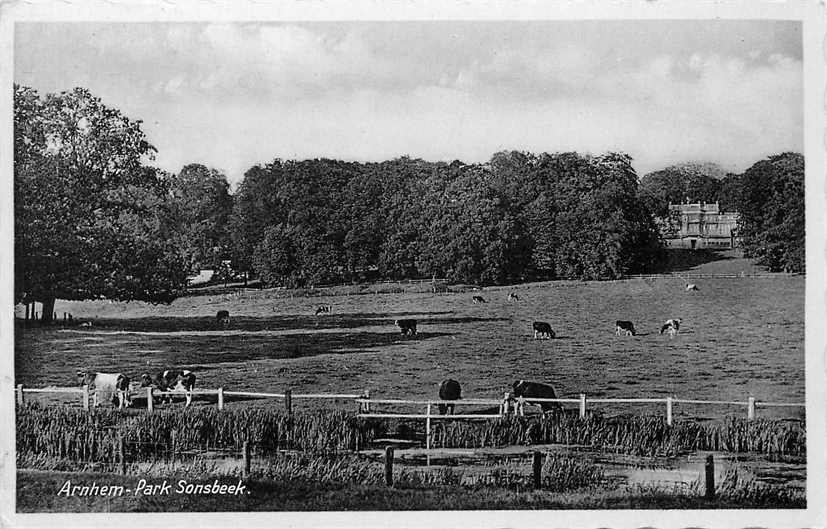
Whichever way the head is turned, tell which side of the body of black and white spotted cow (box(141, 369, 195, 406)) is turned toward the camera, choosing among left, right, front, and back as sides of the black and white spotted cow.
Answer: left

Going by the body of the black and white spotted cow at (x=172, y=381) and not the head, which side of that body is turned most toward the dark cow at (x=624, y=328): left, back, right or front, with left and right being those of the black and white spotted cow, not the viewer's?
back

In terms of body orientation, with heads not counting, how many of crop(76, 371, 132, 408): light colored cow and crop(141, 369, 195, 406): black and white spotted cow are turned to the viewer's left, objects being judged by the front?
2

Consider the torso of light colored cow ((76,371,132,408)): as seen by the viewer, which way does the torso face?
to the viewer's left

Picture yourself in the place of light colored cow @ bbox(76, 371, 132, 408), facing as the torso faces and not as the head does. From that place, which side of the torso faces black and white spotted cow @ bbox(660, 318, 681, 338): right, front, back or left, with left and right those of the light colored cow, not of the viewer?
back

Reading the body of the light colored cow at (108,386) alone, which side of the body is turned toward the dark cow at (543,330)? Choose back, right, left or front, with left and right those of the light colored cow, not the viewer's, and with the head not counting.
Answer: back
